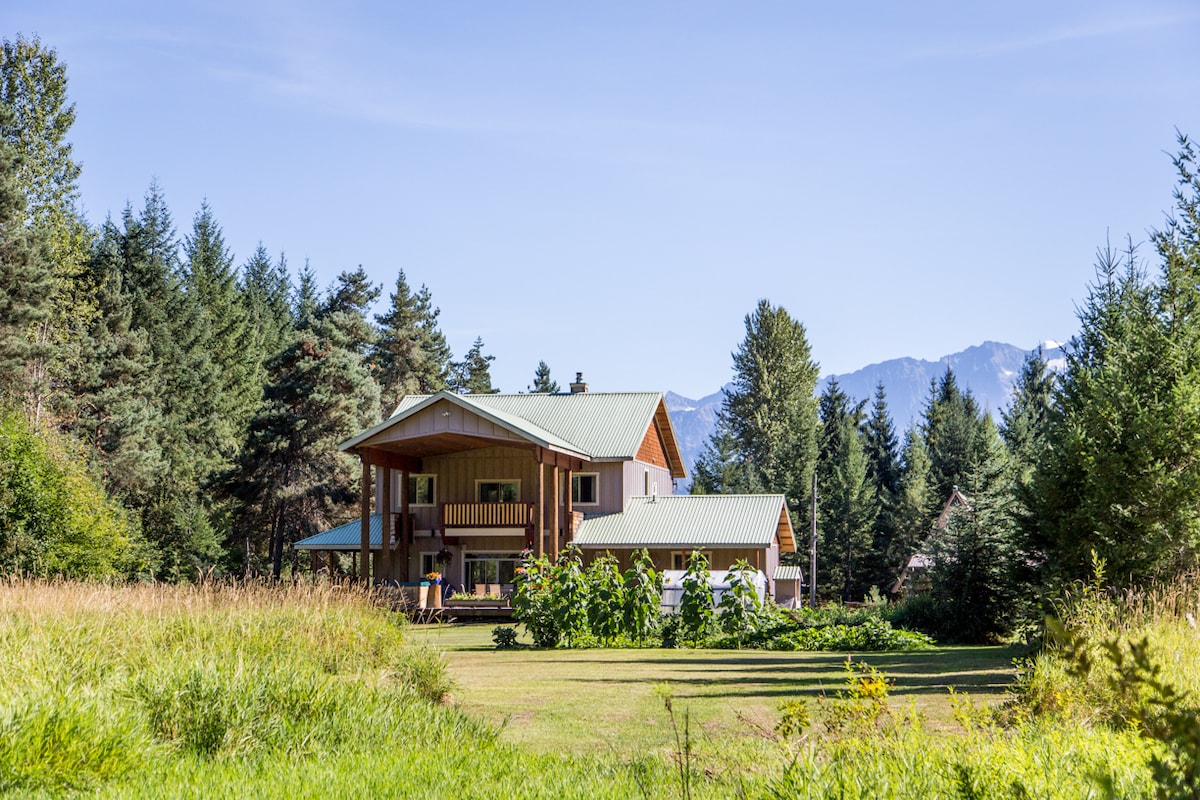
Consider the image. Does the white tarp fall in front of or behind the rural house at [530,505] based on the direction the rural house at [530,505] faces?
in front

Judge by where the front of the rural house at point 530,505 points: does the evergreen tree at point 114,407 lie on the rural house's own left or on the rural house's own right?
on the rural house's own right

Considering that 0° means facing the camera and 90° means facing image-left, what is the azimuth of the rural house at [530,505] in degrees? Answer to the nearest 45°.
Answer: approximately 0°

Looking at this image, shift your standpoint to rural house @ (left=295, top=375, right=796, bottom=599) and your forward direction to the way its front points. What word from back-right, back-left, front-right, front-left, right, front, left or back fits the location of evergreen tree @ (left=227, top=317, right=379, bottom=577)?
back-right

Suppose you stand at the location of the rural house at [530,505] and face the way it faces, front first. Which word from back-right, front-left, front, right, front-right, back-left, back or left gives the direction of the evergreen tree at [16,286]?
right

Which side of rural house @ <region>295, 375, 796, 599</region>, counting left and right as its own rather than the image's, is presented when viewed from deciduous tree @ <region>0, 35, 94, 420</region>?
right
